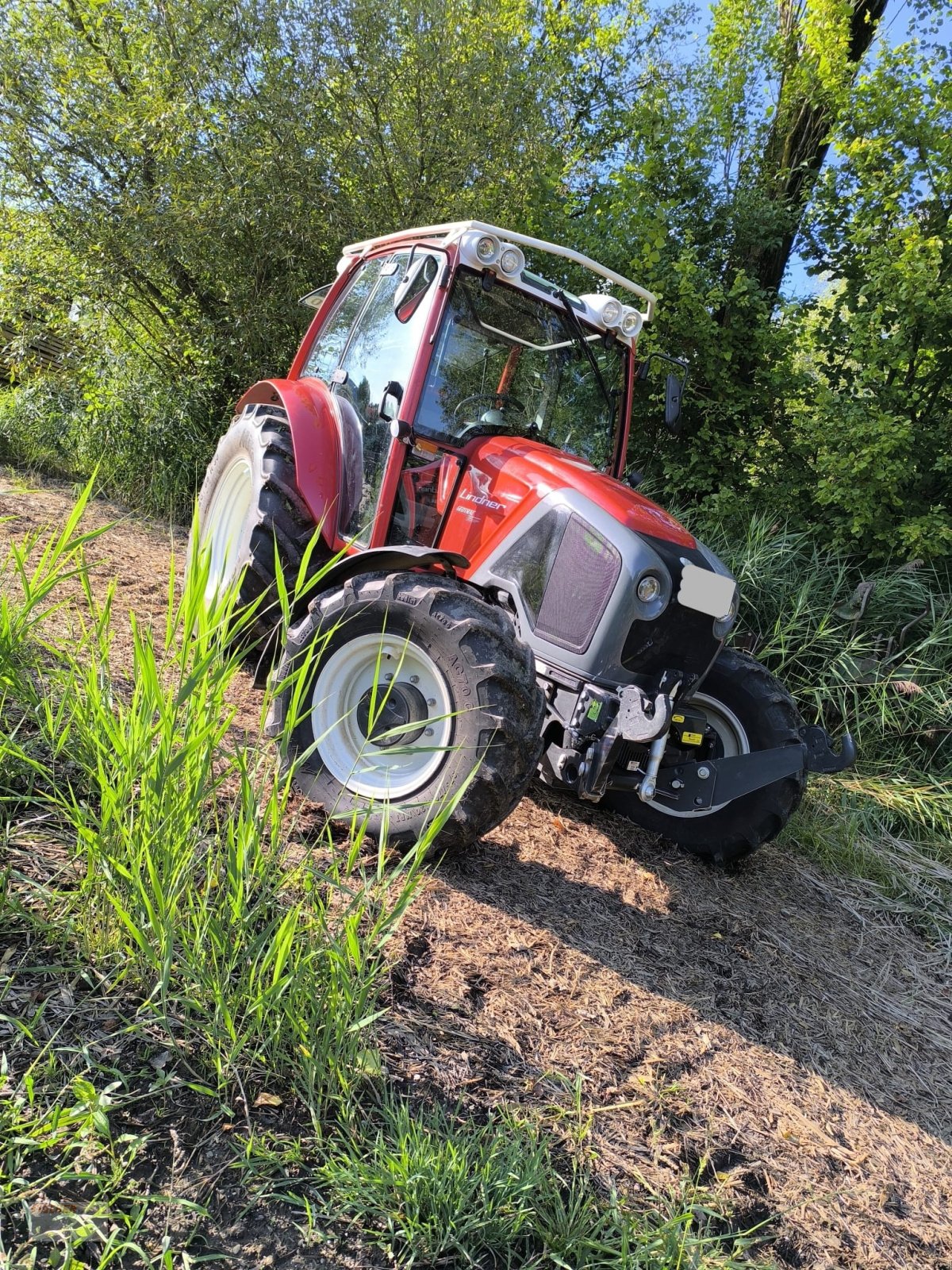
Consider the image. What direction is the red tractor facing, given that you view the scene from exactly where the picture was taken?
facing the viewer and to the right of the viewer
